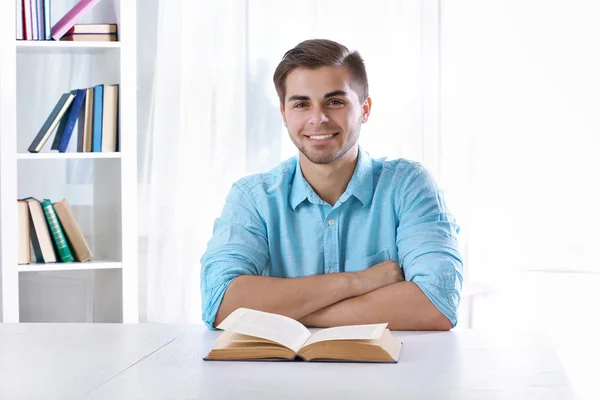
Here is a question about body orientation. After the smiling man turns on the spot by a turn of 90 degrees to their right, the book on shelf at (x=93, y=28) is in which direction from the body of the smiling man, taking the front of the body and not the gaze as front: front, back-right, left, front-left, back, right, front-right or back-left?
front-right

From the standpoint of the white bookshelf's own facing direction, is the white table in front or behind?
in front

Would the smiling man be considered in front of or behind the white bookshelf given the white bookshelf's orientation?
in front

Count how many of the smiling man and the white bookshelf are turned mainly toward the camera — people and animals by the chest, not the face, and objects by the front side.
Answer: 2

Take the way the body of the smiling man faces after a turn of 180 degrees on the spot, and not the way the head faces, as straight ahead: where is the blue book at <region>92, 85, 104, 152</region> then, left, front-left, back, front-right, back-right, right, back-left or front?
front-left

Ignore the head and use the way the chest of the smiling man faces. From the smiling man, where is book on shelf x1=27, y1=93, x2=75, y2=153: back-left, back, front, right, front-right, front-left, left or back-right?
back-right

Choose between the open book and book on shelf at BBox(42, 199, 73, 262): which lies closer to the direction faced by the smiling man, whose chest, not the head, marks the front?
the open book

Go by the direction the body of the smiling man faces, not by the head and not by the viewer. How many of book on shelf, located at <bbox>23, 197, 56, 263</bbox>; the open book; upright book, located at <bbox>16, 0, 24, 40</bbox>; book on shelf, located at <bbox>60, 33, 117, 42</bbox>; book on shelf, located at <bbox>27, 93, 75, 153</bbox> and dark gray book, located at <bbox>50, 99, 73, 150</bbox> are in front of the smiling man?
1

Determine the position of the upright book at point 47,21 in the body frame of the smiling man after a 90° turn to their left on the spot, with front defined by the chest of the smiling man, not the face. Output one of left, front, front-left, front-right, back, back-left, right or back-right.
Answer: back-left

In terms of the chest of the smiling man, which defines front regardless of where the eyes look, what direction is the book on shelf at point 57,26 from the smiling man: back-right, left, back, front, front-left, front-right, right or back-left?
back-right

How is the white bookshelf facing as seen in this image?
toward the camera

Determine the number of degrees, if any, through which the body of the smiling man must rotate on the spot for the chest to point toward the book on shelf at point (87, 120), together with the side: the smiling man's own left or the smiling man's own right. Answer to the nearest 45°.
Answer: approximately 135° to the smiling man's own right

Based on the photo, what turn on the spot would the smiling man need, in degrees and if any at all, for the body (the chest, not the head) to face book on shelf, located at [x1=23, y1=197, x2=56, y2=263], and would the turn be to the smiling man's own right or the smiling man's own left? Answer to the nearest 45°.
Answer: approximately 135° to the smiling man's own right

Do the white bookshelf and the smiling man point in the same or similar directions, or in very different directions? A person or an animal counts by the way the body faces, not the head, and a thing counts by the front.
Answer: same or similar directions
